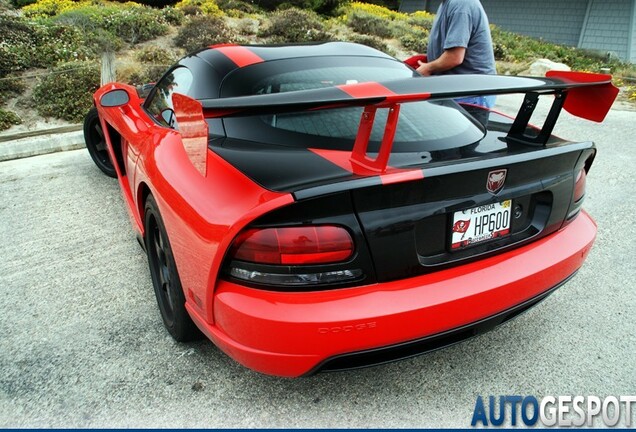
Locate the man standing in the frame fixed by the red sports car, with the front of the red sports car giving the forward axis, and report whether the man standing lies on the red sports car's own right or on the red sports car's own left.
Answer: on the red sports car's own right

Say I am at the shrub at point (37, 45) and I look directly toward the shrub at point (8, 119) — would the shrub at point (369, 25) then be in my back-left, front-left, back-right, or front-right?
back-left

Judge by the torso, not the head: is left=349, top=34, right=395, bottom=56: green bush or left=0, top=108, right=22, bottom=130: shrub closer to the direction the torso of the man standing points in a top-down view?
the shrub

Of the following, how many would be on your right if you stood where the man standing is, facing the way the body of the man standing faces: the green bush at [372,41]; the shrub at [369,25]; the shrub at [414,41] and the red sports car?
3

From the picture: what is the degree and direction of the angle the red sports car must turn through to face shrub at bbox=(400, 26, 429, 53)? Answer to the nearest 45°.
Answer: approximately 45° to its right

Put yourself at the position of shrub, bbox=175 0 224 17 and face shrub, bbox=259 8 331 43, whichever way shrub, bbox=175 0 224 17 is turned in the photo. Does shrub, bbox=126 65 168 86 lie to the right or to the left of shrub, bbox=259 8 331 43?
right

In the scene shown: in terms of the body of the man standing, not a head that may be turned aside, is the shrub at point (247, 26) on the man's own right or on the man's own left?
on the man's own right

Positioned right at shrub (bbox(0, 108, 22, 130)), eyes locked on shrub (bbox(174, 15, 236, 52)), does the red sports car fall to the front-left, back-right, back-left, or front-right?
back-right

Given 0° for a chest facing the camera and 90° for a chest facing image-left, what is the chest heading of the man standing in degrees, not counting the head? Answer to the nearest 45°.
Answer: approximately 90°
